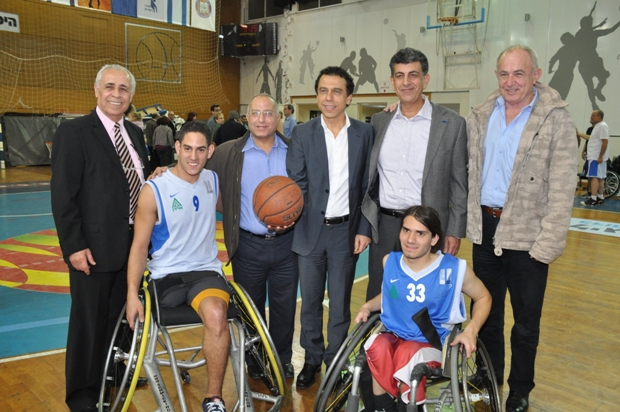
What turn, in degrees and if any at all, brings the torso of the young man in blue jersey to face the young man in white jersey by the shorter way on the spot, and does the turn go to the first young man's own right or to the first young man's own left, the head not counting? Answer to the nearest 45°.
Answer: approximately 45° to the first young man's own right

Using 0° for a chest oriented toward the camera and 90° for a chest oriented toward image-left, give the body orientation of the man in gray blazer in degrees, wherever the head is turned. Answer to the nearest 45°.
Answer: approximately 45°

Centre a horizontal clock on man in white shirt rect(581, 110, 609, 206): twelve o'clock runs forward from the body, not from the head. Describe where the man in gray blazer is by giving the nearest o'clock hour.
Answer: The man in gray blazer is roughly at 9 o'clock from the man in white shirt.

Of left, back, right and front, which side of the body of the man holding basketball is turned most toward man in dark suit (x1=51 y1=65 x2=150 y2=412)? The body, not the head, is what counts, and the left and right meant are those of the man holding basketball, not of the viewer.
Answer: right

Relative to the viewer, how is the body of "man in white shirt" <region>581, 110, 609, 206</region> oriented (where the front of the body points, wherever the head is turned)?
to the viewer's left

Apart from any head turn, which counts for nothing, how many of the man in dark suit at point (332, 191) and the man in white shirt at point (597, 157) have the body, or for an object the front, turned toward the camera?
1

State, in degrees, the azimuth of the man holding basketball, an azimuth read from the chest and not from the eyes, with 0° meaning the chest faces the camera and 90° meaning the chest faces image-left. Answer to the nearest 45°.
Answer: approximately 0°

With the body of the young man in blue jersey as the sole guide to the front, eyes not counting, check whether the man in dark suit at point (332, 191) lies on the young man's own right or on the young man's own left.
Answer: on the young man's own right
